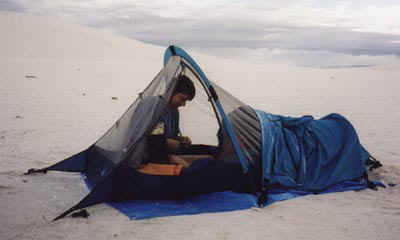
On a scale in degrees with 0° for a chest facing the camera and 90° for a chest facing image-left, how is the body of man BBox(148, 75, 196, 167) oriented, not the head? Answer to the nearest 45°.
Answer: approximately 270°
